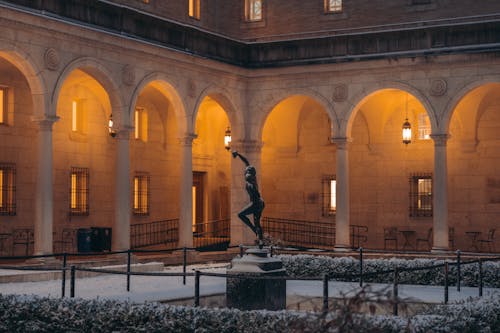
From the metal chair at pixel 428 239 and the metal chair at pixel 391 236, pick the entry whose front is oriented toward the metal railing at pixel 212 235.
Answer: the metal chair at pixel 428 239

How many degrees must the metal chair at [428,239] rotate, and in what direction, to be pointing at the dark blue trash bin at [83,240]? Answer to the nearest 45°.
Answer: approximately 45° to its left

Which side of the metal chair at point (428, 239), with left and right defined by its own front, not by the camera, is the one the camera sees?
left
